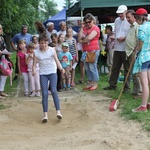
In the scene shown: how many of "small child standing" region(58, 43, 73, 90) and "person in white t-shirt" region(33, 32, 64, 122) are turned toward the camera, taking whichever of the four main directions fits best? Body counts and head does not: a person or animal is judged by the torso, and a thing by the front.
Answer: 2

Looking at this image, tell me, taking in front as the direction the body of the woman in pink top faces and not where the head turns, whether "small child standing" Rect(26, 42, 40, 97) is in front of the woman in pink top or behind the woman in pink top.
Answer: in front

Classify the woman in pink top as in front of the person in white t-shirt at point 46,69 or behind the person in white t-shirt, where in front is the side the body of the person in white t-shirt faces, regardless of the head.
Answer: behind

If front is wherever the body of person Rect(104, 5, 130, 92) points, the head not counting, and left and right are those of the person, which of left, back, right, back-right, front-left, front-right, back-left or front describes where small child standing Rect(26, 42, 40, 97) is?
front-right

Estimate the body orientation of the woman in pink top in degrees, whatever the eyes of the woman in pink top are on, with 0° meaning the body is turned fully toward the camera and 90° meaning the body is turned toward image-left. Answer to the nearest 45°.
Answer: approximately 45°

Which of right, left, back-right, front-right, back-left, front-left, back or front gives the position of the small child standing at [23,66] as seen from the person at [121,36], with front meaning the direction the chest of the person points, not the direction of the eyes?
front-right

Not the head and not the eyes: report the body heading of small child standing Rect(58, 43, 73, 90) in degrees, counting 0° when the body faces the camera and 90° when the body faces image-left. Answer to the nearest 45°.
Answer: approximately 0°

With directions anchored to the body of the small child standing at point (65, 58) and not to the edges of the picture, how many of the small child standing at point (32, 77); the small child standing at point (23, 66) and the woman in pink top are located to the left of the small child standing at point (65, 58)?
1

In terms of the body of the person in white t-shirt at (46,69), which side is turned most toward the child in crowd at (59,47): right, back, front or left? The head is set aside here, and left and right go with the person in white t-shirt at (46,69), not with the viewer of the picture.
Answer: back

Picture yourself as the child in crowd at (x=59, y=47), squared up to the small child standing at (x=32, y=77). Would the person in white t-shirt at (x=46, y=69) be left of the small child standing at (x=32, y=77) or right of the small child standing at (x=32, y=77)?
left
